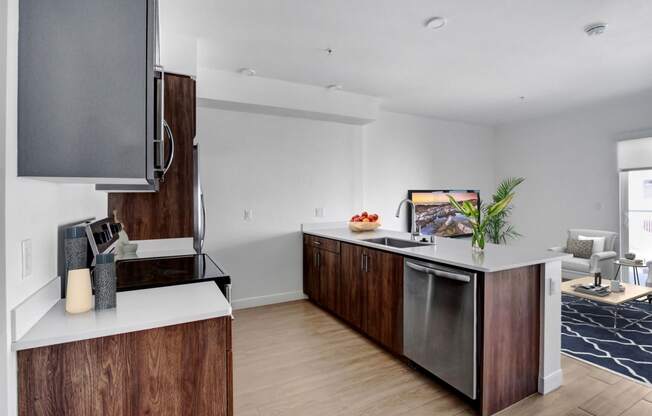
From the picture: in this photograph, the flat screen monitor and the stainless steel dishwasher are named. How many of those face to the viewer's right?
0

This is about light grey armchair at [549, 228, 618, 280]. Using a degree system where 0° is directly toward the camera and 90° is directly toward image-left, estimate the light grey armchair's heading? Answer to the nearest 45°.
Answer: approximately 45°

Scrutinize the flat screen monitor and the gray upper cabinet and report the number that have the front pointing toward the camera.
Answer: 1

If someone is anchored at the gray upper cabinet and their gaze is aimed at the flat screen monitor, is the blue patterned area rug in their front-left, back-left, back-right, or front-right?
front-right

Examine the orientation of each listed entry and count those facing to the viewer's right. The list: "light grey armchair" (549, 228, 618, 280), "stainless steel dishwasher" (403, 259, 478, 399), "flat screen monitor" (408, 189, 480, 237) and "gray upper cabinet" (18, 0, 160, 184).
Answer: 1

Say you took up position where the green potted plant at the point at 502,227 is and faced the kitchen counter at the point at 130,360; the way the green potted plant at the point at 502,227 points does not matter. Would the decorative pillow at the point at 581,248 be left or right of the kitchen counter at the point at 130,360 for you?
left

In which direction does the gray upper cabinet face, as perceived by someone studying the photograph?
facing to the right of the viewer

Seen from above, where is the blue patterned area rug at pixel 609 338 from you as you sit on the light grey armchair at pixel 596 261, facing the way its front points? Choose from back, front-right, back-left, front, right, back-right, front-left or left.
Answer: front-left

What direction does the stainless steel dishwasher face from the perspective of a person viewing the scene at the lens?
facing the viewer and to the left of the viewer

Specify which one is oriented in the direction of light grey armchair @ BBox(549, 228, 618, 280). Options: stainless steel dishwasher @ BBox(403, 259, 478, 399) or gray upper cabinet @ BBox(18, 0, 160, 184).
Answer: the gray upper cabinet

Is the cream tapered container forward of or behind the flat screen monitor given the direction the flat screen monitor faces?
forward

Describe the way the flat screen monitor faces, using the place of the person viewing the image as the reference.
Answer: facing the viewer

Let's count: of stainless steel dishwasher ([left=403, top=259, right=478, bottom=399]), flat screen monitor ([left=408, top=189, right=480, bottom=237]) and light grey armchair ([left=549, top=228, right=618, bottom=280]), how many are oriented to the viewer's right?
0

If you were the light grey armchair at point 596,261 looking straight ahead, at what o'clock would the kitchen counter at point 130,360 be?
The kitchen counter is roughly at 11 o'clock from the light grey armchair.

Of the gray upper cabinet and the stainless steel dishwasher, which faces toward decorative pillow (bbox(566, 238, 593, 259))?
the gray upper cabinet

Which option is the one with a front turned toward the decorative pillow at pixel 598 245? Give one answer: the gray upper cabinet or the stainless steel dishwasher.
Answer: the gray upper cabinet
